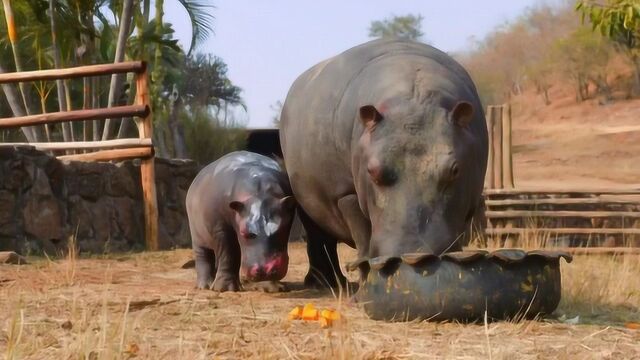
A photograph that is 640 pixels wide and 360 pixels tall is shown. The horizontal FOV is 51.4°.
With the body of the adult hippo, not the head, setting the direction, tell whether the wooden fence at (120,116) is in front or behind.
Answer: behind

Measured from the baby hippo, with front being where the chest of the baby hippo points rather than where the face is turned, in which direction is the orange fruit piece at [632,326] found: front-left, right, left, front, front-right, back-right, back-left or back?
front

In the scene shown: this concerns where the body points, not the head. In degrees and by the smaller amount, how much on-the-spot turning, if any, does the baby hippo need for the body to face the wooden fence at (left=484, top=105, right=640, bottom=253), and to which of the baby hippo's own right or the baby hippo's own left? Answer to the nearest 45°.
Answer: approximately 90° to the baby hippo's own left

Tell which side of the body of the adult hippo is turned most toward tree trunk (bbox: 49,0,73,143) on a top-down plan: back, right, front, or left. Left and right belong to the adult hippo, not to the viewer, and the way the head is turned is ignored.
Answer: back

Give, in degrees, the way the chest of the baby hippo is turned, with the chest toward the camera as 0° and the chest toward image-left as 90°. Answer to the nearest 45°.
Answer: approximately 315°

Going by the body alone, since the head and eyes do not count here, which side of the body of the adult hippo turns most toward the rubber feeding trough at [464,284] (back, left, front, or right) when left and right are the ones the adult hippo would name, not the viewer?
front

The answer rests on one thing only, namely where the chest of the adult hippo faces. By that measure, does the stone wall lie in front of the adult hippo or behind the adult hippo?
behind

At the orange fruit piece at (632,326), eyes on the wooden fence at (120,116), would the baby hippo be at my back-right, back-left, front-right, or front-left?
front-left

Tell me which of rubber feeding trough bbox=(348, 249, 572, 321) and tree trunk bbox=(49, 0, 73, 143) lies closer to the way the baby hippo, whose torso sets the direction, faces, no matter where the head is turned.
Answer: the rubber feeding trough

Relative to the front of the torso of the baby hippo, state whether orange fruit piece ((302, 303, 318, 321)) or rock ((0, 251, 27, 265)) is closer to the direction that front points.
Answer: the orange fruit piece

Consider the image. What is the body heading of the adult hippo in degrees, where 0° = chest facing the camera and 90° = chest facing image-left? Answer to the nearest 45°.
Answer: approximately 315°

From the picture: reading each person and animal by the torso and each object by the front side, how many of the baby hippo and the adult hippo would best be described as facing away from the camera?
0

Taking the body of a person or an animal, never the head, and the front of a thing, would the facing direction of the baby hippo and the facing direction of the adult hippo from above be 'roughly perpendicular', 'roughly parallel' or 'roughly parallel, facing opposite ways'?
roughly parallel

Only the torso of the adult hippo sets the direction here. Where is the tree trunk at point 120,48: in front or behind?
behind
